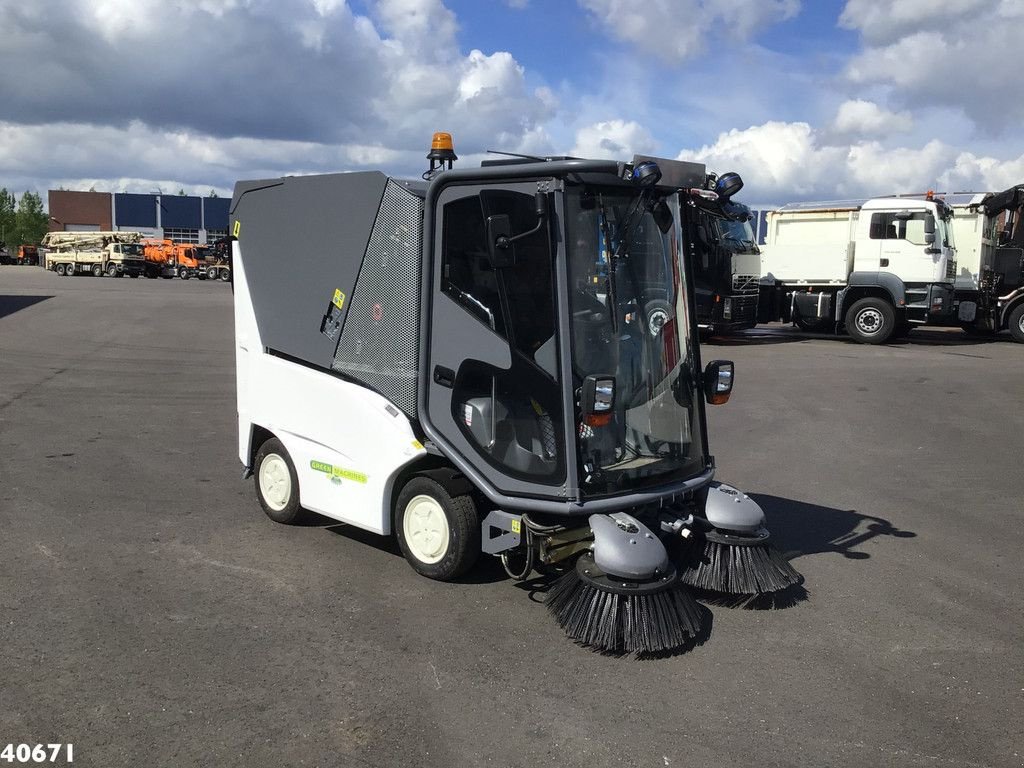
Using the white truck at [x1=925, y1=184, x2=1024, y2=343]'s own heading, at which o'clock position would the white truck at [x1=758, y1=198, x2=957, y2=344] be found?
the white truck at [x1=758, y1=198, x2=957, y2=344] is roughly at 5 o'clock from the white truck at [x1=925, y1=184, x2=1024, y2=343].

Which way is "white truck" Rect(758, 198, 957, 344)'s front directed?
to the viewer's right

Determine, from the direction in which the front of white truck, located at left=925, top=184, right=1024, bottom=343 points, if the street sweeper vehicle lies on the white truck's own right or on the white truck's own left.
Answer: on the white truck's own right

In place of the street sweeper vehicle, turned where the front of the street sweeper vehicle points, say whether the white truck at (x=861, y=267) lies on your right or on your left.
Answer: on your left

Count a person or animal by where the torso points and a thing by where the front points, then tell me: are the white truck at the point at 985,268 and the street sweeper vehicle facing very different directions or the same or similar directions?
same or similar directions

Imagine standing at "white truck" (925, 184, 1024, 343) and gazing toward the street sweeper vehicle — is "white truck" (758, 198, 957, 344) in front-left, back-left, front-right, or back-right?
front-right

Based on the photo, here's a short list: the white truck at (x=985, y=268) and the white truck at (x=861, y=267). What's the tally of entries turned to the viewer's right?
2

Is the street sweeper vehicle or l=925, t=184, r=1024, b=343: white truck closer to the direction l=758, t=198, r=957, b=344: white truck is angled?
the white truck

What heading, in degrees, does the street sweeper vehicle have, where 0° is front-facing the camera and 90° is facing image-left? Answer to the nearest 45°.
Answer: approximately 315°

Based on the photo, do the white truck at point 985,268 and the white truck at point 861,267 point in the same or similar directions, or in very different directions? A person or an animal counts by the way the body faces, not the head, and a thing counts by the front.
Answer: same or similar directions

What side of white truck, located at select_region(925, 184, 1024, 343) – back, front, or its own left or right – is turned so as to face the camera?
right

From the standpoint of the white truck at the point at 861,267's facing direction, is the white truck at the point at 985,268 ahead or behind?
ahead

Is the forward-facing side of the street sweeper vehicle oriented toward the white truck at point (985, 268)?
no

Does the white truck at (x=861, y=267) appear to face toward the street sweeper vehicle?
no
